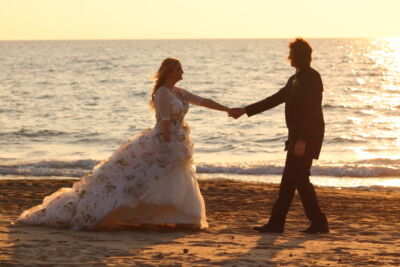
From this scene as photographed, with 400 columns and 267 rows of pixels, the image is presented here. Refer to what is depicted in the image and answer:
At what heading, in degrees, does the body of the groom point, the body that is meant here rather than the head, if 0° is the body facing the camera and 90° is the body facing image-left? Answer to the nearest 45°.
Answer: approximately 90°

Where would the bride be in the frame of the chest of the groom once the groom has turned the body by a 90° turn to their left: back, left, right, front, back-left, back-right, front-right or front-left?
right

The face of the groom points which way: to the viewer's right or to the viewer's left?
to the viewer's left
